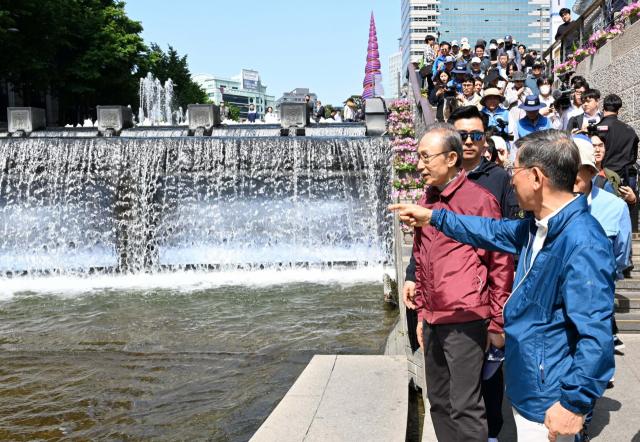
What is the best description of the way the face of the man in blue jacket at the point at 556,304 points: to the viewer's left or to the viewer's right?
to the viewer's left

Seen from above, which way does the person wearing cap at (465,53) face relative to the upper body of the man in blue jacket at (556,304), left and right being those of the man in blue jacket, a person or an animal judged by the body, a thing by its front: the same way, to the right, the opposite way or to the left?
to the left

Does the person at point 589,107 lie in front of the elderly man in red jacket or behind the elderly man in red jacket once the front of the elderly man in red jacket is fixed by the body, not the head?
behind

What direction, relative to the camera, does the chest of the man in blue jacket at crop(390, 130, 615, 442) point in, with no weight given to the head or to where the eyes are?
to the viewer's left

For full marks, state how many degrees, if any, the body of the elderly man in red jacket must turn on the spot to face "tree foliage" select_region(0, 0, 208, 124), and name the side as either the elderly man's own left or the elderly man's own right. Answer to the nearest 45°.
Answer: approximately 90° to the elderly man's own right

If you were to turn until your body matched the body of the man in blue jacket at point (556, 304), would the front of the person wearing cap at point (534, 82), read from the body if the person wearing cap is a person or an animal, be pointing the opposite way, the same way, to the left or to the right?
to the left
